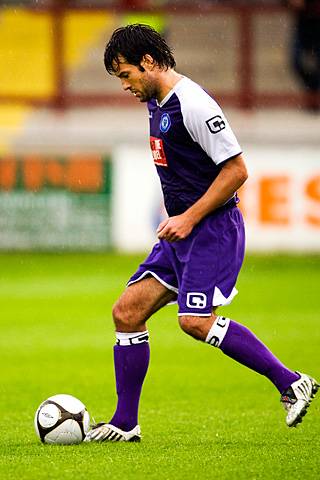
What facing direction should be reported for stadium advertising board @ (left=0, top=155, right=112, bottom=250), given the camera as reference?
facing the viewer

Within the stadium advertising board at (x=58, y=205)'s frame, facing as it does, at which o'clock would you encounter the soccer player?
The soccer player is roughly at 12 o'clock from the stadium advertising board.

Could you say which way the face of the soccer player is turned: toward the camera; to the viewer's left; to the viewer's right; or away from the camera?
to the viewer's left

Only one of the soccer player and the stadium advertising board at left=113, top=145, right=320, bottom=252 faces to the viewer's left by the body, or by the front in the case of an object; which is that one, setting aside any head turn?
the soccer player

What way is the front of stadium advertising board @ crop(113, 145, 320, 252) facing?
toward the camera

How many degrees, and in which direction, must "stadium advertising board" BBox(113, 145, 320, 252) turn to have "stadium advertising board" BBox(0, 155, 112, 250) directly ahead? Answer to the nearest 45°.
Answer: approximately 90° to its right

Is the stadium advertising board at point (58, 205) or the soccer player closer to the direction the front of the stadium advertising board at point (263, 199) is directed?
the soccer player

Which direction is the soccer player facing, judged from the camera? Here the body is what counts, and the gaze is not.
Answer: to the viewer's left

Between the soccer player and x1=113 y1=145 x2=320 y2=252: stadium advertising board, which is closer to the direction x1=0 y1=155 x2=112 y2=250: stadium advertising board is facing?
the soccer player
